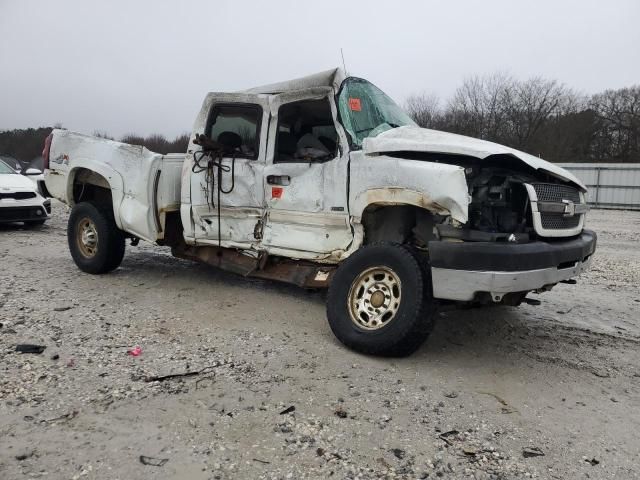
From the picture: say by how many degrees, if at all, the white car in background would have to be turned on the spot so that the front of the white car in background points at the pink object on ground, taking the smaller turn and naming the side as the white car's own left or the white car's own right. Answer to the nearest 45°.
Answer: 0° — it already faces it

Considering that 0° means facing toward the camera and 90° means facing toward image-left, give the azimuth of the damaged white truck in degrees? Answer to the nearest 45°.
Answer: approximately 315°

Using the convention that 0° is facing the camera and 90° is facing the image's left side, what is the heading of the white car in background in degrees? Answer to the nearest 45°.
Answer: approximately 0°

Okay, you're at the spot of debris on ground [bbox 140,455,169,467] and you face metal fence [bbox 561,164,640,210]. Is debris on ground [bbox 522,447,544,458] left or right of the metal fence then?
right

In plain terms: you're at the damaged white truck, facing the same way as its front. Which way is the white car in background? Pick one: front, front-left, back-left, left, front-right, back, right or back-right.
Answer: back

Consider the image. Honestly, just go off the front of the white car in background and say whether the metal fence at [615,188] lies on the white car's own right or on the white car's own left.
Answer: on the white car's own left

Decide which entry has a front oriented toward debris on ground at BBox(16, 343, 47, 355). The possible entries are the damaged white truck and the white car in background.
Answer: the white car in background

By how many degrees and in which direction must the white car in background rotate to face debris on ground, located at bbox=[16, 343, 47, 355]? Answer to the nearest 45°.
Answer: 0° — it already faces it

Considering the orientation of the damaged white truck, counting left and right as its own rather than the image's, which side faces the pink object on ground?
right
